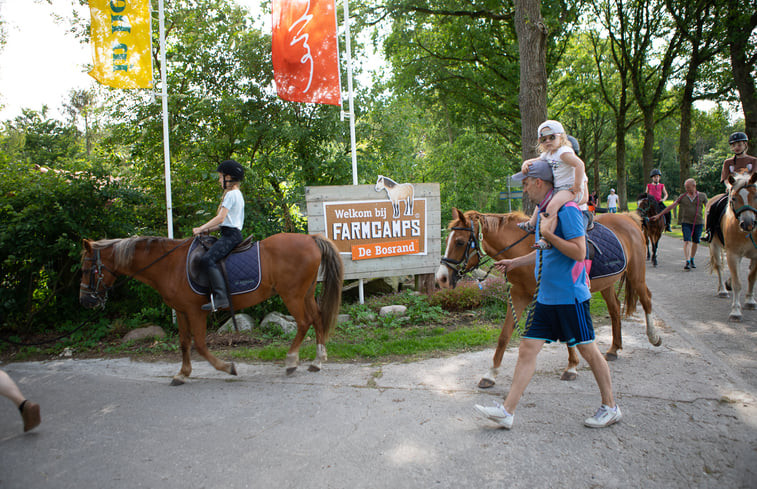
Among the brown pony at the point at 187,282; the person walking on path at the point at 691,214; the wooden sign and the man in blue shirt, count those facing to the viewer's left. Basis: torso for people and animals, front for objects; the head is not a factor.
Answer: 2

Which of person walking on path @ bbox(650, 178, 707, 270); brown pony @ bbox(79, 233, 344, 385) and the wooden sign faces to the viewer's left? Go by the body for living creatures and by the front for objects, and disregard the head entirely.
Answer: the brown pony

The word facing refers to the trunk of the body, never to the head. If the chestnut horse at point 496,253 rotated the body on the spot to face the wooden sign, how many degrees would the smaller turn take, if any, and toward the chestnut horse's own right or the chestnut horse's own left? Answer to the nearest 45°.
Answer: approximately 90° to the chestnut horse's own right

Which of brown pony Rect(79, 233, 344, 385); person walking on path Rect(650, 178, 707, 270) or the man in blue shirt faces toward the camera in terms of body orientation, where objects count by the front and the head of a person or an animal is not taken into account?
the person walking on path

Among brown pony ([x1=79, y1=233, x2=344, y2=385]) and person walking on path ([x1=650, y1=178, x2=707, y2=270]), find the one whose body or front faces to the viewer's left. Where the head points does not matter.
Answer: the brown pony

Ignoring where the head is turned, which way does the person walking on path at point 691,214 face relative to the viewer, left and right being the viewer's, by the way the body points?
facing the viewer

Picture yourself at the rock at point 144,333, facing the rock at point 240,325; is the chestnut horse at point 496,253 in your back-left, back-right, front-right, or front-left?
front-right

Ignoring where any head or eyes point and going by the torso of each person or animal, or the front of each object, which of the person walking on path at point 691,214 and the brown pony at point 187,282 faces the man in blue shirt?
the person walking on path

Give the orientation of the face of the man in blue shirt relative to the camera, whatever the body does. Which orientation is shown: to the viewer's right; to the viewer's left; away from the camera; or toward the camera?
to the viewer's left

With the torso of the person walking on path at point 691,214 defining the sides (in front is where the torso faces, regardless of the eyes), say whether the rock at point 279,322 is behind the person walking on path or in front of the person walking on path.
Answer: in front

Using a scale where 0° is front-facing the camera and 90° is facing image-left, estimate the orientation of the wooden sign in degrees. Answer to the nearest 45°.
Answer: approximately 0°

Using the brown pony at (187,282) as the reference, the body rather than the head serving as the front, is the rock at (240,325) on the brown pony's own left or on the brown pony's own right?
on the brown pony's own right

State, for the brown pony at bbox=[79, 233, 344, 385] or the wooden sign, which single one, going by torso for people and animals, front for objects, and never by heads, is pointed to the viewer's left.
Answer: the brown pony

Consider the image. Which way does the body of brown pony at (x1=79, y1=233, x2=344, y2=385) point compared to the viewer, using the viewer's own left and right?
facing to the left of the viewer

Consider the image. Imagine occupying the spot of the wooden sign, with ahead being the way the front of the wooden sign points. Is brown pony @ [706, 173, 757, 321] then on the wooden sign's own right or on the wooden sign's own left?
on the wooden sign's own left

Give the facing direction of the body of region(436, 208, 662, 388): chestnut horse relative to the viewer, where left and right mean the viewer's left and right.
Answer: facing the viewer and to the left of the viewer

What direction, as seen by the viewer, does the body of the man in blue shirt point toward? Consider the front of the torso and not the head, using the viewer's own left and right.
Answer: facing to the left of the viewer

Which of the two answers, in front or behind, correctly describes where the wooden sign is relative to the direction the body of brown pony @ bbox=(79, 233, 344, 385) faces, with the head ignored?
behind
